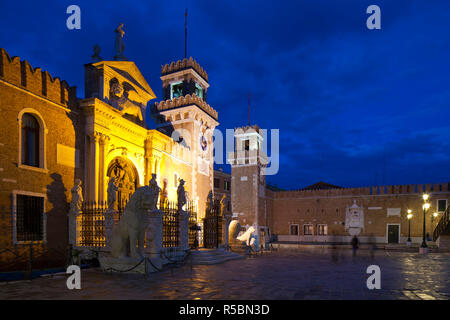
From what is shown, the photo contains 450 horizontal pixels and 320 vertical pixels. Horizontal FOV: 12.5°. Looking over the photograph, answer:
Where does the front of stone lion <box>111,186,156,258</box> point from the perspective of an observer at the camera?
facing to the right of the viewer

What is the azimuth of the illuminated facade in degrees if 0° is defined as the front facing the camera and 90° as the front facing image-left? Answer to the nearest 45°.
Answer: approximately 315°
